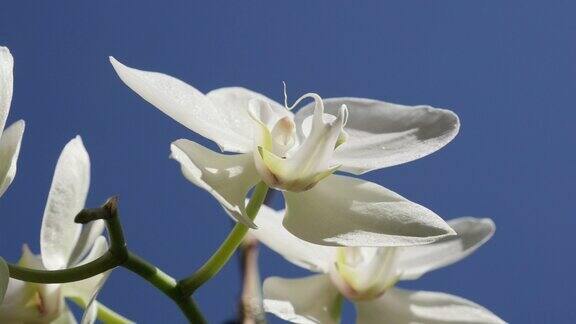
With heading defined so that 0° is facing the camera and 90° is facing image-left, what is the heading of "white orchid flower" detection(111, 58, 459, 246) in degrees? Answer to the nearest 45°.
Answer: approximately 0°

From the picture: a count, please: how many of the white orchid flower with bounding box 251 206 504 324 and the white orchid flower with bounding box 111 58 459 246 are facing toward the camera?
2

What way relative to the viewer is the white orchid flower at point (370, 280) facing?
toward the camera
